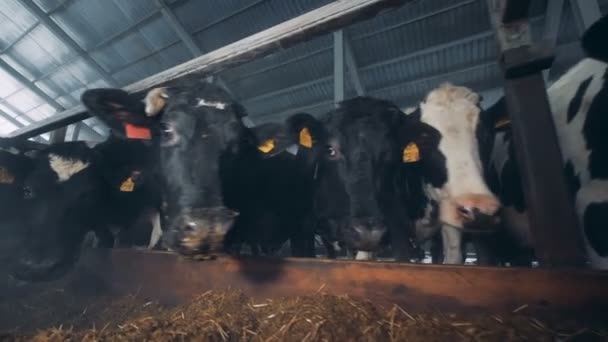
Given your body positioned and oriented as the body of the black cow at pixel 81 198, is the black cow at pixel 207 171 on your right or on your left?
on your left

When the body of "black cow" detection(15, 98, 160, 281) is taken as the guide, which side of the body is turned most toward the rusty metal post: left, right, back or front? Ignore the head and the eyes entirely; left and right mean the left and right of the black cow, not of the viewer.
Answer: left

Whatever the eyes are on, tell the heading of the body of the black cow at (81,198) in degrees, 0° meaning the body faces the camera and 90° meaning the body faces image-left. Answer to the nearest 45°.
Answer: approximately 45°

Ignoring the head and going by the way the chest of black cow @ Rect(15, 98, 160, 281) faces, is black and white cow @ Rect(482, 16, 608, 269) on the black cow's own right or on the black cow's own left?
on the black cow's own left

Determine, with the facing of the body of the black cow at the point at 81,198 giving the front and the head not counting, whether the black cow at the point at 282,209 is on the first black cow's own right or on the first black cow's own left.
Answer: on the first black cow's own left

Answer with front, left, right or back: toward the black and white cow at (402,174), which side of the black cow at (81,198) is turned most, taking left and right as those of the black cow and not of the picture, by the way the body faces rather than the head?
left

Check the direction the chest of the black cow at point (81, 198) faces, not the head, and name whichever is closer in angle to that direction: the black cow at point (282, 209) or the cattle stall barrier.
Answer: the cattle stall barrier
